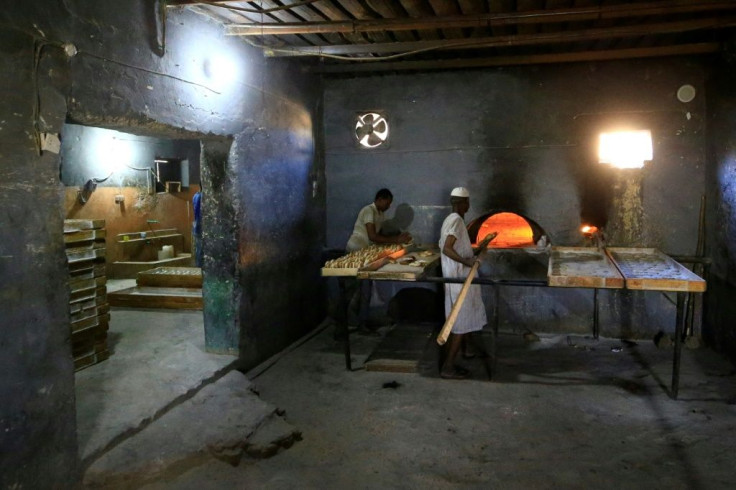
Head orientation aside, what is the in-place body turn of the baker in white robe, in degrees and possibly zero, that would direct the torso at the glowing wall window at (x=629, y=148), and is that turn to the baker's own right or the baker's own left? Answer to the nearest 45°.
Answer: approximately 45° to the baker's own left

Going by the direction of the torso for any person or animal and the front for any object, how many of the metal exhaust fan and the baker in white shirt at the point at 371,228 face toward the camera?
1

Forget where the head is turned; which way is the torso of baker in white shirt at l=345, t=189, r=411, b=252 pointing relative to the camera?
to the viewer's right

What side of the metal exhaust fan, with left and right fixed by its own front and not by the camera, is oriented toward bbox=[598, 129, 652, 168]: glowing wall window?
left

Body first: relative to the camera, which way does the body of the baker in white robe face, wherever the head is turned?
to the viewer's right

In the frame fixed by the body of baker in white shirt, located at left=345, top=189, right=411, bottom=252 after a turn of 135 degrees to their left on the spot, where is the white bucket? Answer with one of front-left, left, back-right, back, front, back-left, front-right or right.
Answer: front

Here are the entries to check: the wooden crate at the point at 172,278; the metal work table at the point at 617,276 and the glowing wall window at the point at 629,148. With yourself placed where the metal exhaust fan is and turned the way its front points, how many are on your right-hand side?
1

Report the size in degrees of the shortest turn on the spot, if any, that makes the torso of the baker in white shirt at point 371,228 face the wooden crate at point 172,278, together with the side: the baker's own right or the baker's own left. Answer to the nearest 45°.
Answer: approximately 180°

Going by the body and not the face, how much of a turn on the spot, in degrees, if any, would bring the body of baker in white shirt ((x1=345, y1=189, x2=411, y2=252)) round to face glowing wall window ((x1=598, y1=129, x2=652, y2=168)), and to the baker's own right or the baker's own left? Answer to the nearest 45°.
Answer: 0° — they already face it

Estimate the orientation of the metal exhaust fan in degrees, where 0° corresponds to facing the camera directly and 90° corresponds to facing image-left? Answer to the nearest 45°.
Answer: approximately 0°

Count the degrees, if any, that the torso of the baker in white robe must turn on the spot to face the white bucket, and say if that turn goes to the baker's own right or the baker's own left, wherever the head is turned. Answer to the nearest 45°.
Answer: approximately 135° to the baker's own left
